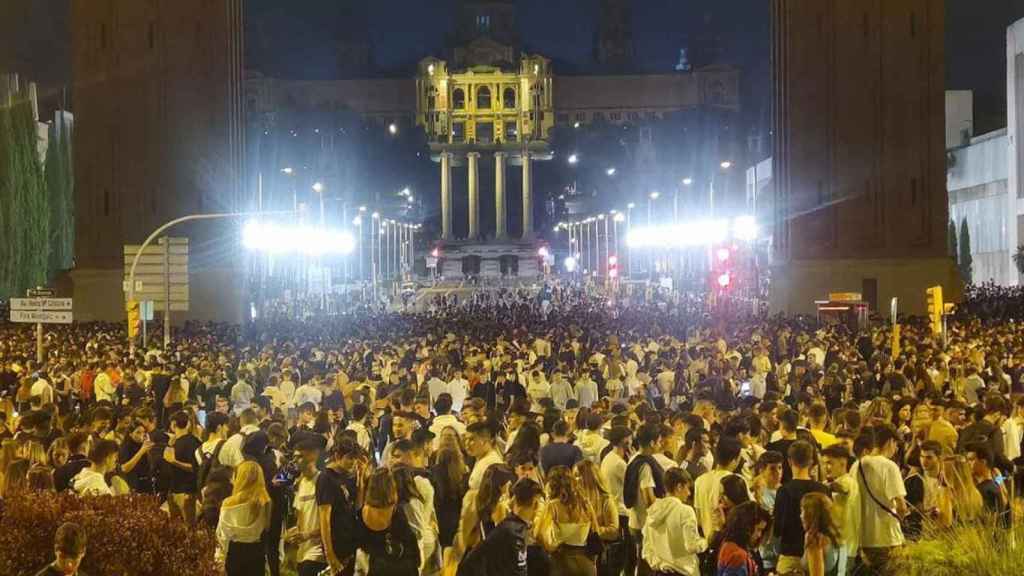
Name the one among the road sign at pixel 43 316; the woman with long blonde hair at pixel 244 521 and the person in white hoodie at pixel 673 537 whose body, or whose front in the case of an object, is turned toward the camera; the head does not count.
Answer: the road sign

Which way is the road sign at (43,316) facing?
toward the camera

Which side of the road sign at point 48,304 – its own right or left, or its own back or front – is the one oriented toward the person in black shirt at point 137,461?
front

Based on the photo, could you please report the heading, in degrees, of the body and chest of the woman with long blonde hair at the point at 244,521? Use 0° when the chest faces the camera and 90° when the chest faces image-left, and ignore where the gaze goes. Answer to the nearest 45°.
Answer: approximately 180°

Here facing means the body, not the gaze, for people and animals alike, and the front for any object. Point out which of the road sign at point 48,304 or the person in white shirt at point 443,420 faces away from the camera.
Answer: the person in white shirt

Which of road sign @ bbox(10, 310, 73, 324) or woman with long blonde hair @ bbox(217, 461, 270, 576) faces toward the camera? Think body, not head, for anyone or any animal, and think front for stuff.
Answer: the road sign

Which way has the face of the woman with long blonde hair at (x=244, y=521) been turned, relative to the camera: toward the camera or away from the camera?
away from the camera

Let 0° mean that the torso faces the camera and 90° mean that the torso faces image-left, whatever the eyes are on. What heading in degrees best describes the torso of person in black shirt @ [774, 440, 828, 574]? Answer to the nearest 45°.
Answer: approximately 180°

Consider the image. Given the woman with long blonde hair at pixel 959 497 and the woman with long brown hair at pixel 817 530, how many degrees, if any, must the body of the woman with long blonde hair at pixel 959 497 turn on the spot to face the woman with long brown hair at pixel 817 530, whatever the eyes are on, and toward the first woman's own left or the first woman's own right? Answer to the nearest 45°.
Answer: approximately 135° to the first woman's own left

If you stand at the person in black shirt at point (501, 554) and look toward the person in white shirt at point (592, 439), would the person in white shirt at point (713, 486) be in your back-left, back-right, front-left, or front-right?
front-right

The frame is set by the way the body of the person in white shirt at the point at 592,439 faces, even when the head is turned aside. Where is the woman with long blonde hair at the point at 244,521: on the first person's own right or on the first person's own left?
on the first person's own left

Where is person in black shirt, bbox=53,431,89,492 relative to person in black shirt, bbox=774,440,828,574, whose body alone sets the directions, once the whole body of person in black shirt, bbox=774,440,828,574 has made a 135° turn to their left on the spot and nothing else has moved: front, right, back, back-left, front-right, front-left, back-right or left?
front-right

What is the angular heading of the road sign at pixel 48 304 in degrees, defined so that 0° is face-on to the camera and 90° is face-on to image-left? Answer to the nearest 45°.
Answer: approximately 0°

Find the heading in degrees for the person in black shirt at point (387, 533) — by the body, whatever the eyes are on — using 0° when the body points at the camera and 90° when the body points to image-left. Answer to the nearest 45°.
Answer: approximately 180°

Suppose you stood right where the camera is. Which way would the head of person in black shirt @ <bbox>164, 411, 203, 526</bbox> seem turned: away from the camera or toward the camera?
away from the camera

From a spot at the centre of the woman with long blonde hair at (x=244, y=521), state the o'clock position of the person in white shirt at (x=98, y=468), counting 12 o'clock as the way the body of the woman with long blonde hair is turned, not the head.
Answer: The person in white shirt is roughly at 10 o'clock from the woman with long blonde hair.

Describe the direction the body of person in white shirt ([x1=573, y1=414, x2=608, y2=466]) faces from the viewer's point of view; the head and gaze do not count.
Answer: away from the camera

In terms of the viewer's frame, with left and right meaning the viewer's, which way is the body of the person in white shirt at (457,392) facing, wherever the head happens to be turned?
facing away from the viewer
